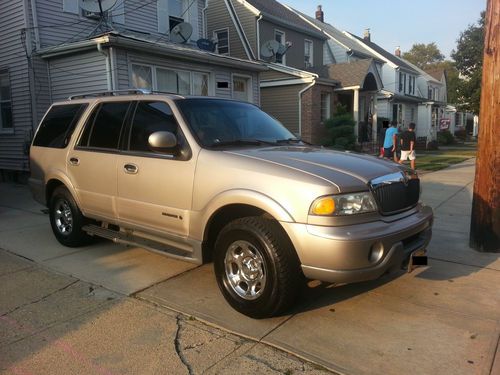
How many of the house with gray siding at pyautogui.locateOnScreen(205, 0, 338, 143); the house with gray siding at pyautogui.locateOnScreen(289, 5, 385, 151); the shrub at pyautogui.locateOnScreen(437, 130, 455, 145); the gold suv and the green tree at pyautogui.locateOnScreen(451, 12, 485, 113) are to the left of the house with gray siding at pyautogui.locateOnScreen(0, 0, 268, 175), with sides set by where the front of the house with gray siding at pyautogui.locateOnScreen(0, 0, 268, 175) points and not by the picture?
4

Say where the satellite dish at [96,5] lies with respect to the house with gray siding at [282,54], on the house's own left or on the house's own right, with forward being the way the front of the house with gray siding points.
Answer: on the house's own right

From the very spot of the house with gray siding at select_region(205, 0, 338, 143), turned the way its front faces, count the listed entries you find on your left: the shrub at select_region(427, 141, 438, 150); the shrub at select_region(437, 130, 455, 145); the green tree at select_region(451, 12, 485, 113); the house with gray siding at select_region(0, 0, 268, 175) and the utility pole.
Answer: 3

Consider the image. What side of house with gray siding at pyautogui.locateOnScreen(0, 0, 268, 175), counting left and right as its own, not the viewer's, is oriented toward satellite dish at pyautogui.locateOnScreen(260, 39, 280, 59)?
left

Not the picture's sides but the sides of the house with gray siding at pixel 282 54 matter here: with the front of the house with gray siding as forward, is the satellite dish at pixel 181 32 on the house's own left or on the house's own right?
on the house's own right

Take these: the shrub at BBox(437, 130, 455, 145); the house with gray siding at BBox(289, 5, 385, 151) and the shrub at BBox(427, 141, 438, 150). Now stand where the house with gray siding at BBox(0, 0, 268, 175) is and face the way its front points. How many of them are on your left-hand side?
3

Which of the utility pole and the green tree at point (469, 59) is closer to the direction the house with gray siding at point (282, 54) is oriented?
the utility pole

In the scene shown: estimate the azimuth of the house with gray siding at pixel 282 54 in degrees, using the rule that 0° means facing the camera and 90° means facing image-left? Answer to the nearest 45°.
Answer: approximately 315°

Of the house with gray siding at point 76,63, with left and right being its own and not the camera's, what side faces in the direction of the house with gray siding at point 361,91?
left

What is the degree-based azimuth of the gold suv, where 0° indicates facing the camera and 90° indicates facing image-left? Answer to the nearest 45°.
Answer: approximately 315°
